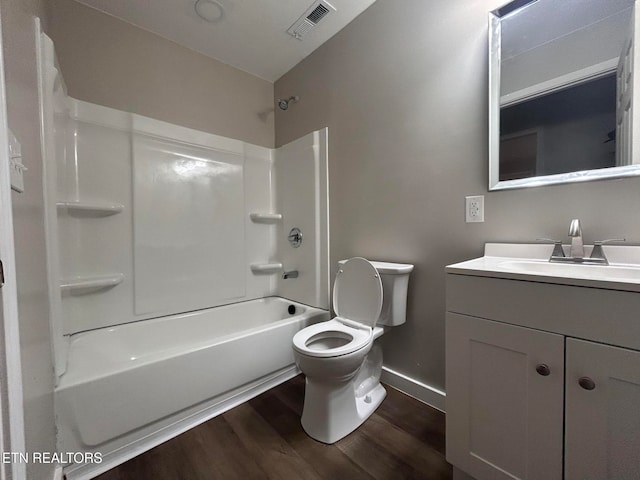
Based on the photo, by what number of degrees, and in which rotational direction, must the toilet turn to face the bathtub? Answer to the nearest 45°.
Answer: approximately 45° to its right

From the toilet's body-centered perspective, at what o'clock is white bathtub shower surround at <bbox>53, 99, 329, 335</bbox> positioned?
The white bathtub shower surround is roughly at 2 o'clock from the toilet.

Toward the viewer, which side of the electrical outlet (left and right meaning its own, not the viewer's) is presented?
front

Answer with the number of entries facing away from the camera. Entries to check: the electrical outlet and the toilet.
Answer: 0

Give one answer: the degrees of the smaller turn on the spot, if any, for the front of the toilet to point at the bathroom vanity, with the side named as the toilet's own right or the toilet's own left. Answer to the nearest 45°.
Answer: approximately 90° to the toilet's own left

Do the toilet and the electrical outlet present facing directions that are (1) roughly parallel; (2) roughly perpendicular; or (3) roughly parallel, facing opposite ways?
roughly parallel

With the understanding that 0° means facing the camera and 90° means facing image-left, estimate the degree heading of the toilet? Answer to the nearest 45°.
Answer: approximately 45°

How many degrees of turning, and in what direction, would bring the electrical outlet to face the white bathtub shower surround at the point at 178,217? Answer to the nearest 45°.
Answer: approximately 90° to its right
